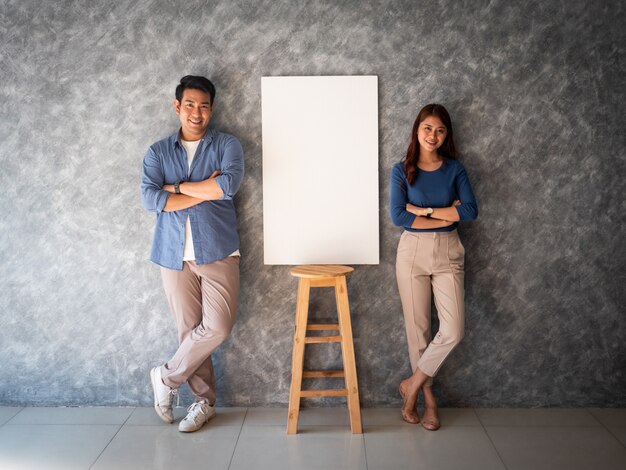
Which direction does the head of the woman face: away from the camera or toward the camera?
toward the camera

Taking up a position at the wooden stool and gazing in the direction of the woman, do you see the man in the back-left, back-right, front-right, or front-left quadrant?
back-left

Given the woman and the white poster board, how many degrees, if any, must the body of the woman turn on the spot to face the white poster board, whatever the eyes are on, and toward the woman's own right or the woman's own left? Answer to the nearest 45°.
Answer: approximately 90° to the woman's own right

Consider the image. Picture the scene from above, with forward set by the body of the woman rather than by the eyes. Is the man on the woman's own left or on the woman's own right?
on the woman's own right

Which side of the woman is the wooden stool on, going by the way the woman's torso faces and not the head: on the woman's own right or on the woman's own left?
on the woman's own right

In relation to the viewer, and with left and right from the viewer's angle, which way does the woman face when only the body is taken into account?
facing the viewer

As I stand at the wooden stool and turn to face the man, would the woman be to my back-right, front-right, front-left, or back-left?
back-right
